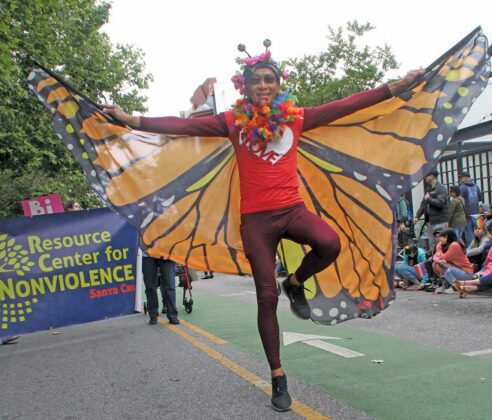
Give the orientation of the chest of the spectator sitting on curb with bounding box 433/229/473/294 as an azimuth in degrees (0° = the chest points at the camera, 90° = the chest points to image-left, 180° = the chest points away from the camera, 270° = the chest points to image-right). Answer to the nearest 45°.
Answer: approximately 90°

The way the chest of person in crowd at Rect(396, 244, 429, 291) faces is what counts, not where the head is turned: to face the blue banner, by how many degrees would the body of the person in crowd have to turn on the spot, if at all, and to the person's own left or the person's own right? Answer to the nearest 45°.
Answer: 0° — they already face it

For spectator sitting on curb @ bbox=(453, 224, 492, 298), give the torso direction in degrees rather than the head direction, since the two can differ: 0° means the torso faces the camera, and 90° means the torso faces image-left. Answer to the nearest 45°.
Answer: approximately 90°

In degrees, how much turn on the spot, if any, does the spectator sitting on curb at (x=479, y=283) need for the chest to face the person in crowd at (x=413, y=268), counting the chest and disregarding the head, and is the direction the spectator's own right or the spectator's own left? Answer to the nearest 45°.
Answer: approximately 45° to the spectator's own right

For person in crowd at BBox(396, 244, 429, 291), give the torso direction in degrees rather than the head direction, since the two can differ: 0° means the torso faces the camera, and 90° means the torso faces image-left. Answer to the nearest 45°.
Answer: approximately 45°

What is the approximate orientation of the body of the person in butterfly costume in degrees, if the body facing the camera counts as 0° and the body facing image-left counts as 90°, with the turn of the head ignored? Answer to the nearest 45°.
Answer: approximately 0°

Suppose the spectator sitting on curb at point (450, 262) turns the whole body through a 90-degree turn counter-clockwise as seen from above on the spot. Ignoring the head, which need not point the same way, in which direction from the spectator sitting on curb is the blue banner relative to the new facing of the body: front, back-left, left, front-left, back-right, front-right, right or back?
front-right
